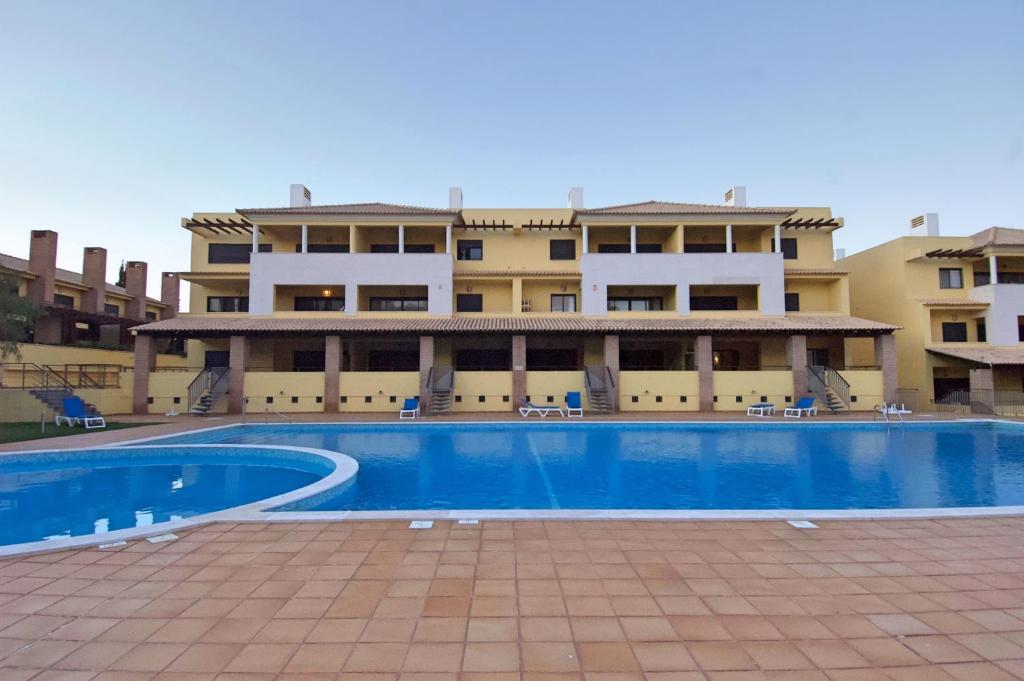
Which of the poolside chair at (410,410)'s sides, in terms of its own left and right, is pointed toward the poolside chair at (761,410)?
left

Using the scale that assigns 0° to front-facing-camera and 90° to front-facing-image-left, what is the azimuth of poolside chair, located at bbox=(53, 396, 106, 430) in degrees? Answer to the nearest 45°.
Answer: approximately 315°

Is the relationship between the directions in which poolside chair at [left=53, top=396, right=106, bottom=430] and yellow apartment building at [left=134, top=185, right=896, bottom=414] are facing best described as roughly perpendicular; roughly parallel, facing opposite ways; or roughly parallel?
roughly perpendicular

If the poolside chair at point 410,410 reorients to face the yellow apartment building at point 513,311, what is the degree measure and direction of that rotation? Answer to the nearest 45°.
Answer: approximately 135° to its left

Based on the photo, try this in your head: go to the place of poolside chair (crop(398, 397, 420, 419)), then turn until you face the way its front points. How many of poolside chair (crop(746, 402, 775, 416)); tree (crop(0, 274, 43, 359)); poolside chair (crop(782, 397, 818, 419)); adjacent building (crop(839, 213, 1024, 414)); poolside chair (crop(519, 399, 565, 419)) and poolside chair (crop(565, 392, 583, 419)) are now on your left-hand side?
5

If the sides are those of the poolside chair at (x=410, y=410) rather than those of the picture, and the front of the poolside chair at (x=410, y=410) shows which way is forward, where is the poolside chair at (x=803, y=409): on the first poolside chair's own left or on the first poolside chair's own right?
on the first poolside chair's own left

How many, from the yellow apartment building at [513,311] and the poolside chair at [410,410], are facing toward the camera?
2

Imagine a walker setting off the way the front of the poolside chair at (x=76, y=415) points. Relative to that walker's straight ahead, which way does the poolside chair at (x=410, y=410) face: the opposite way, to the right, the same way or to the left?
to the right

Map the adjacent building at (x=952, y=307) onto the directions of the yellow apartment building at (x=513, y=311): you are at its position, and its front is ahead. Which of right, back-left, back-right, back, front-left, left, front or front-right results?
left

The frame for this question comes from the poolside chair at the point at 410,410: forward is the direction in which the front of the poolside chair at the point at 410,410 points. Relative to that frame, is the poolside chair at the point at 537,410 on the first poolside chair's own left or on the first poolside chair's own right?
on the first poolside chair's own left

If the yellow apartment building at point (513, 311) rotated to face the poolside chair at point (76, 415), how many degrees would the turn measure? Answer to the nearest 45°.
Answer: approximately 45° to its right

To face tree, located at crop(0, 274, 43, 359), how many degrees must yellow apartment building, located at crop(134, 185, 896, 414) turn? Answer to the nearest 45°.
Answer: approximately 90° to its right

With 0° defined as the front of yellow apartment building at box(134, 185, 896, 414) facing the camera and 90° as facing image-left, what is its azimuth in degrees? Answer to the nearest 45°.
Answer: approximately 0°

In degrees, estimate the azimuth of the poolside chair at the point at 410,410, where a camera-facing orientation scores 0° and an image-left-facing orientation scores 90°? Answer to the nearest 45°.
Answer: approximately 0°

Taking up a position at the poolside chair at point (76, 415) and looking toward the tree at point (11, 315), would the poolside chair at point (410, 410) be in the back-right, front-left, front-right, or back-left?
back-right
